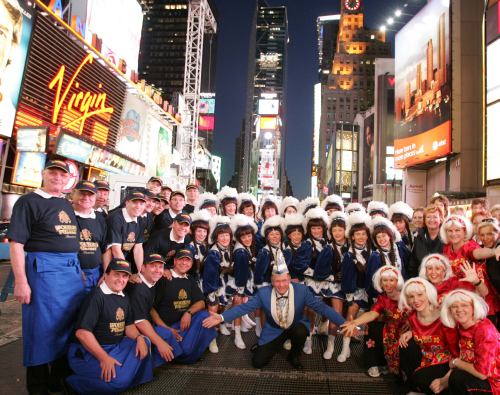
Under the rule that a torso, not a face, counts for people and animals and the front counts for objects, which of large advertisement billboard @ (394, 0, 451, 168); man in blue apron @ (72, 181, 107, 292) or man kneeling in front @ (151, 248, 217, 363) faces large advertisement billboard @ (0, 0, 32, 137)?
large advertisement billboard @ (394, 0, 451, 168)

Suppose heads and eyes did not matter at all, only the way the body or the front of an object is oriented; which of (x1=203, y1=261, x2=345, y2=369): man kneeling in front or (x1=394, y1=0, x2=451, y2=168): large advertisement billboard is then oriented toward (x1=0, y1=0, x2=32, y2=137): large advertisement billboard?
(x1=394, y1=0, x2=451, y2=168): large advertisement billboard

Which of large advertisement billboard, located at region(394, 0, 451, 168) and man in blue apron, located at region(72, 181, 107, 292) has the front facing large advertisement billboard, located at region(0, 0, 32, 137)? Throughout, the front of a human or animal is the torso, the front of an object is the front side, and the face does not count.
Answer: large advertisement billboard, located at region(394, 0, 451, 168)

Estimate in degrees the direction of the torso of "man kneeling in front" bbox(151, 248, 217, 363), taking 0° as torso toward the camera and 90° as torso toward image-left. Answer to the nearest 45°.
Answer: approximately 0°

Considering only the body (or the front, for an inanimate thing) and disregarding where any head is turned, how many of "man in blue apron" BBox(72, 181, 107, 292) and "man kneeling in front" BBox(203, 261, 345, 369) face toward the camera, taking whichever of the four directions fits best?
2

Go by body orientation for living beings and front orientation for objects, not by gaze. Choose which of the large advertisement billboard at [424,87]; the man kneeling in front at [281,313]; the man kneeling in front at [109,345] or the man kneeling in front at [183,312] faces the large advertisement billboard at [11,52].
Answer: the large advertisement billboard at [424,87]

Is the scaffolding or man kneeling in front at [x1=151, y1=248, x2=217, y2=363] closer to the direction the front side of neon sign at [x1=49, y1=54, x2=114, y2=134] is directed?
the man kneeling in front

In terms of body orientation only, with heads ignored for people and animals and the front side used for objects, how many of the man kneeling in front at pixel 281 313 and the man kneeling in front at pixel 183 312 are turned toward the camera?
2

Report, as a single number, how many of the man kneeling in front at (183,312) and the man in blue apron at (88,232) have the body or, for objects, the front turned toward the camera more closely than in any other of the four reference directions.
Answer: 2

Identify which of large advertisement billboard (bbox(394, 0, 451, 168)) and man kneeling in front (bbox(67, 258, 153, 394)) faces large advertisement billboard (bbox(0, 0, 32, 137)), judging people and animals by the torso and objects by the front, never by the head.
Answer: large advertisement billboard (bbox(394, 0, 451, 168))
